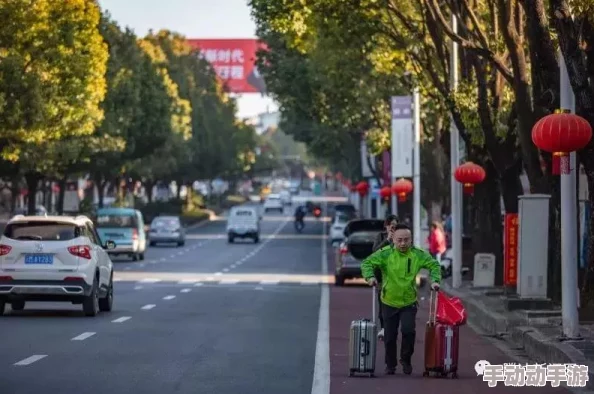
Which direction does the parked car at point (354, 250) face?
away from the camera

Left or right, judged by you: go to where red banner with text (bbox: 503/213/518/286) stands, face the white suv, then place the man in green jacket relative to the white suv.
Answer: left

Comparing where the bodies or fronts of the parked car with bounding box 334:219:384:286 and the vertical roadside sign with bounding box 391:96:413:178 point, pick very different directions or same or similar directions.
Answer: very different directions

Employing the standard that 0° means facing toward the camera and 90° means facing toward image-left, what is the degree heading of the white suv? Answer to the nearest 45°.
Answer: approximately 180°

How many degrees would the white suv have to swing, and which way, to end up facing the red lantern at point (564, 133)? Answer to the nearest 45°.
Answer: approximately 135° to its right

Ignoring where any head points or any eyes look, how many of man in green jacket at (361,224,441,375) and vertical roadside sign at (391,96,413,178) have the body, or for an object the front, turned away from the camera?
0

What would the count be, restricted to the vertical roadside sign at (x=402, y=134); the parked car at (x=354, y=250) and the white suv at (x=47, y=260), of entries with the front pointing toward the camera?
1

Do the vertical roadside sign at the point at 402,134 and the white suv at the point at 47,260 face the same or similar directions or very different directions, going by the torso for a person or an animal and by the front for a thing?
very different directions

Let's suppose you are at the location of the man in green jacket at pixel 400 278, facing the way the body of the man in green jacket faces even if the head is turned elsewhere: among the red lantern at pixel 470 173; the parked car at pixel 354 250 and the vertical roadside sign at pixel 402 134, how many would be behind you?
3

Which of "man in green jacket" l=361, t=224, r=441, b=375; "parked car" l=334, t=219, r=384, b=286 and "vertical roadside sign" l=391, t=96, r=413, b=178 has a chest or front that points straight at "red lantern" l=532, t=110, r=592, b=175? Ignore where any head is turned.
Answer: the vertical roadside sign

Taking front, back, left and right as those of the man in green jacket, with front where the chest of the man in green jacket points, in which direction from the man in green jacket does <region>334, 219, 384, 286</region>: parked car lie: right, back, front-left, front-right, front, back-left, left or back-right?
back

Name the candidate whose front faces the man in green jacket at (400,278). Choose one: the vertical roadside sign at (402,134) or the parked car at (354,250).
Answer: the vertical roadside sign
